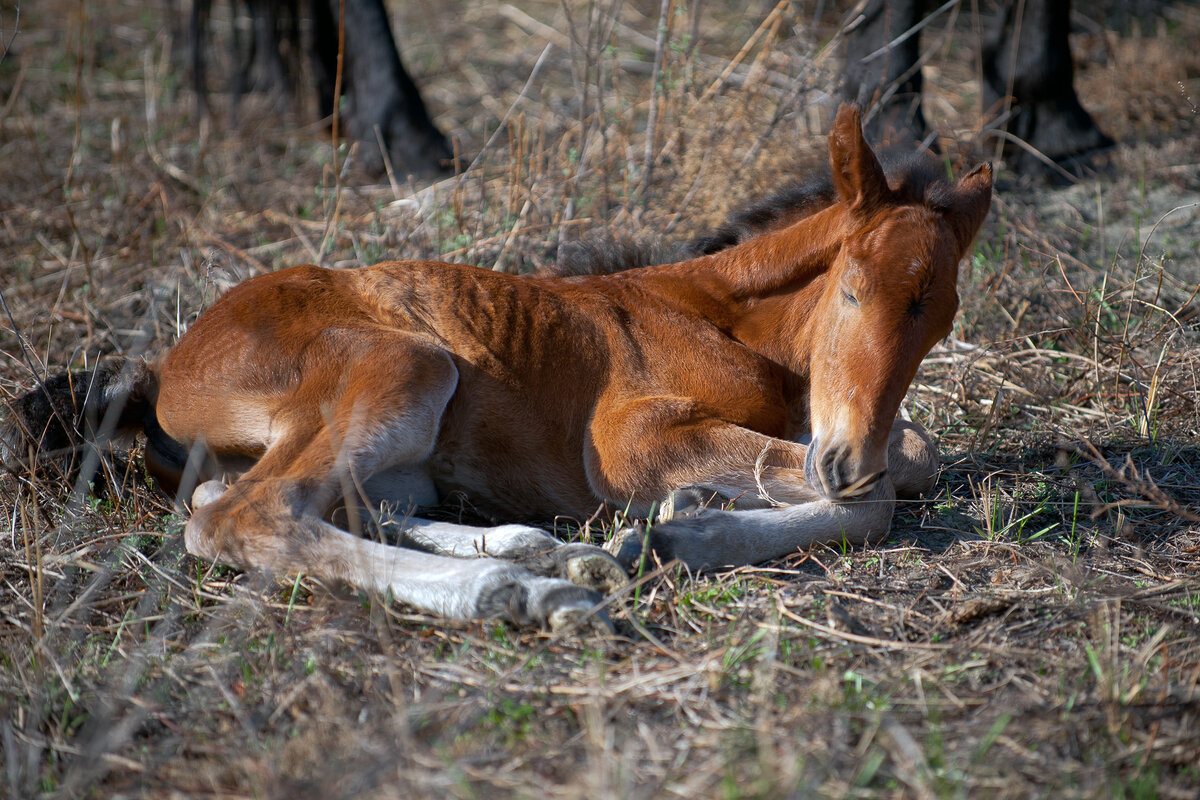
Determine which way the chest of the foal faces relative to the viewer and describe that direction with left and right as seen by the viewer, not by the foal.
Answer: facing to the right of the viewer
